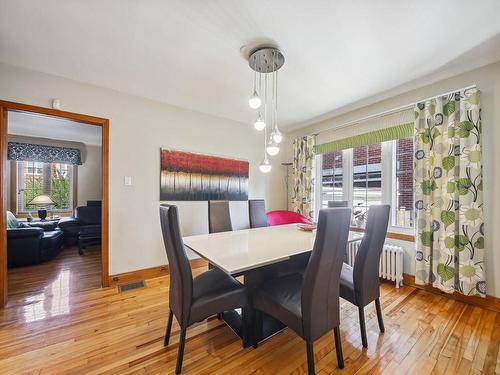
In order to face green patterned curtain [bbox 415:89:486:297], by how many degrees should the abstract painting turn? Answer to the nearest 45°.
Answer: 0° — it already faces it

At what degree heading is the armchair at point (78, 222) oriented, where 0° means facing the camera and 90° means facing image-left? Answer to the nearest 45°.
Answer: approximately 45°

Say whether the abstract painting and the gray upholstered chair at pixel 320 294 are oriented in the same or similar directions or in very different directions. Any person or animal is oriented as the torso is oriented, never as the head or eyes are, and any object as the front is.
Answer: very different directions

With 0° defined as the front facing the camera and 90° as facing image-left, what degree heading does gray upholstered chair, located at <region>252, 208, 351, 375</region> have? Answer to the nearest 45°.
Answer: approximately 135°

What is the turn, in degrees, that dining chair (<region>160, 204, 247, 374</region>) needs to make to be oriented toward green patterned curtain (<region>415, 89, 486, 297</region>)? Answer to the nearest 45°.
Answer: approximately 45° to its right

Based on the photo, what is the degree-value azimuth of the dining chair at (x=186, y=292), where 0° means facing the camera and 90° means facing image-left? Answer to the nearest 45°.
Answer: approximately 225°

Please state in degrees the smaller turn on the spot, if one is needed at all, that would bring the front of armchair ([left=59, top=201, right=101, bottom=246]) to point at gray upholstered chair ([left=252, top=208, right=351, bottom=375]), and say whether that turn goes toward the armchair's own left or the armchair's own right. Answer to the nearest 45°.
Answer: approximately 45° to the armchair's own left

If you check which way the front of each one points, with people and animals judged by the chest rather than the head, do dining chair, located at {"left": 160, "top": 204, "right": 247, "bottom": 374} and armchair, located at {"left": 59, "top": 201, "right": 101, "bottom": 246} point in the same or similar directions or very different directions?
very different directions

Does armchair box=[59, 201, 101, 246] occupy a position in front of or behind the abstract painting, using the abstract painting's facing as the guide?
behind

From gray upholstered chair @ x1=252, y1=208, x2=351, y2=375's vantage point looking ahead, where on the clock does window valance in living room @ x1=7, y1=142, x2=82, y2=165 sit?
The window valance in living room is roughly at 11 o'clock from the gray upholstered chair.

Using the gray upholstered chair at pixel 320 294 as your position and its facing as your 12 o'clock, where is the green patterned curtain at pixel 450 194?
The green patterned curtain is roughly at 3 o'clock from the gray upholstered chair.
